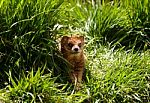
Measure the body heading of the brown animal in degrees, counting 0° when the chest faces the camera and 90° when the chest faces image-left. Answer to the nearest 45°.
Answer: approximately 0°
